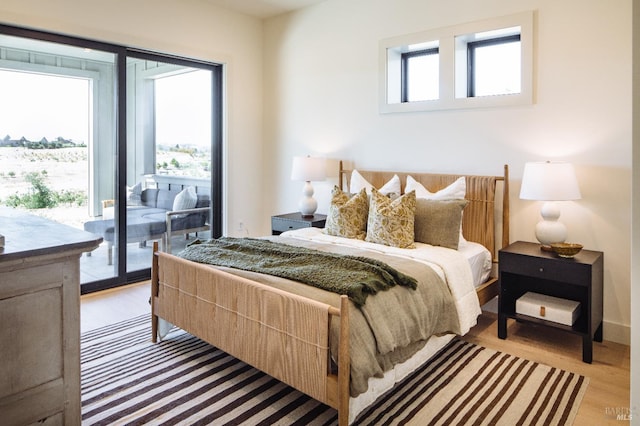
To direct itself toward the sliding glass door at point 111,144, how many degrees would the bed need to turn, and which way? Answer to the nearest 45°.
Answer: approximately 90° to its right

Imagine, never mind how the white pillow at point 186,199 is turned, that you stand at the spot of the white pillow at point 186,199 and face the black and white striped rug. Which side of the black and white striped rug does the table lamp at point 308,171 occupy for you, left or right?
left

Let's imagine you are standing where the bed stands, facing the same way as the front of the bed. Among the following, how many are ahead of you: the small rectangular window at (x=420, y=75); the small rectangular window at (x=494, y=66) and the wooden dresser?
1

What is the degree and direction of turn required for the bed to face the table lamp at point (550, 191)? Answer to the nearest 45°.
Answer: approximately 180°

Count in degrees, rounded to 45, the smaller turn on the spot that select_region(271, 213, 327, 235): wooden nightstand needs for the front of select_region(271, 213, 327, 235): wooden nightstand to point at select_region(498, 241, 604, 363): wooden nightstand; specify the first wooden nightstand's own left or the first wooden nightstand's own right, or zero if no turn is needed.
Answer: approximately 90° to the first wooden nightstand's own left

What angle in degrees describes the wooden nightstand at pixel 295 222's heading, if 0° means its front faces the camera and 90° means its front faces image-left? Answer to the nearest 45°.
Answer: approximately 45°

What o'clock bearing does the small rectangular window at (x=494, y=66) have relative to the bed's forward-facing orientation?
The small rectangular window is roughly at 6 o'clock from the bed.

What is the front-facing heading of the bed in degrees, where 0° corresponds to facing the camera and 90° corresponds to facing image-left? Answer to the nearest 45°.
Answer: approximately 45°
